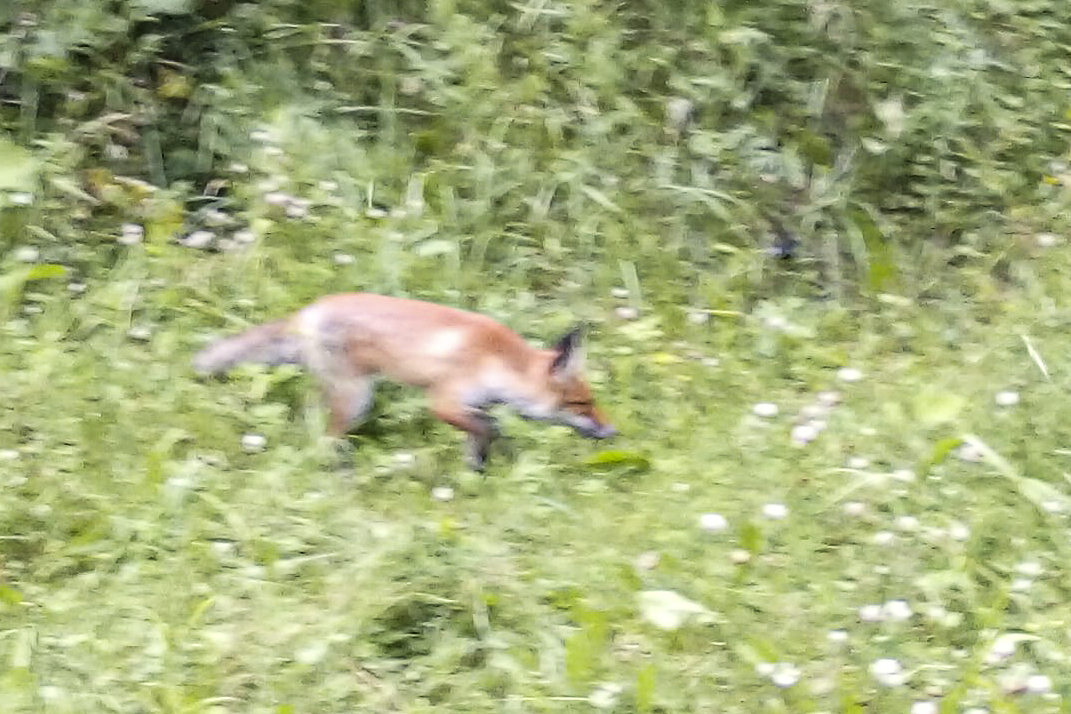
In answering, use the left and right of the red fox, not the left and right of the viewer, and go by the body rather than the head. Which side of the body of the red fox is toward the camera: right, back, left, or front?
right
